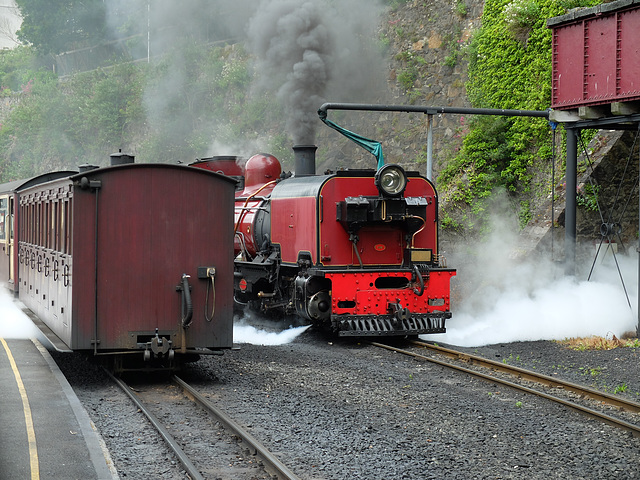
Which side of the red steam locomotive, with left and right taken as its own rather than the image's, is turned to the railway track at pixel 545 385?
front

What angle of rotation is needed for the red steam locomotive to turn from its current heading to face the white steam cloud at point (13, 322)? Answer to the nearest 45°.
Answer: approximately 135° to its right

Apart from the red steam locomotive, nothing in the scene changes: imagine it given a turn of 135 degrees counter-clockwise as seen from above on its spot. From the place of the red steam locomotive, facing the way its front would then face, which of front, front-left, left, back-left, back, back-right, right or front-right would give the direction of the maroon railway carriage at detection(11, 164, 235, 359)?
back-left

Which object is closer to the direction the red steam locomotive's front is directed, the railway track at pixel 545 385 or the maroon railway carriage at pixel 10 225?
the railway track

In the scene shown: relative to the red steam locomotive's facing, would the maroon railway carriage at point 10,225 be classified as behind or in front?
behind

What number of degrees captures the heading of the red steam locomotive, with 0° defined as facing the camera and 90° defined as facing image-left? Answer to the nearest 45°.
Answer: approximately 315°

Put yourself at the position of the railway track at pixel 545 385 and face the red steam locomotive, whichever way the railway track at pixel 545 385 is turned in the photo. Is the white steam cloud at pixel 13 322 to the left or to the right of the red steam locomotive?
left
